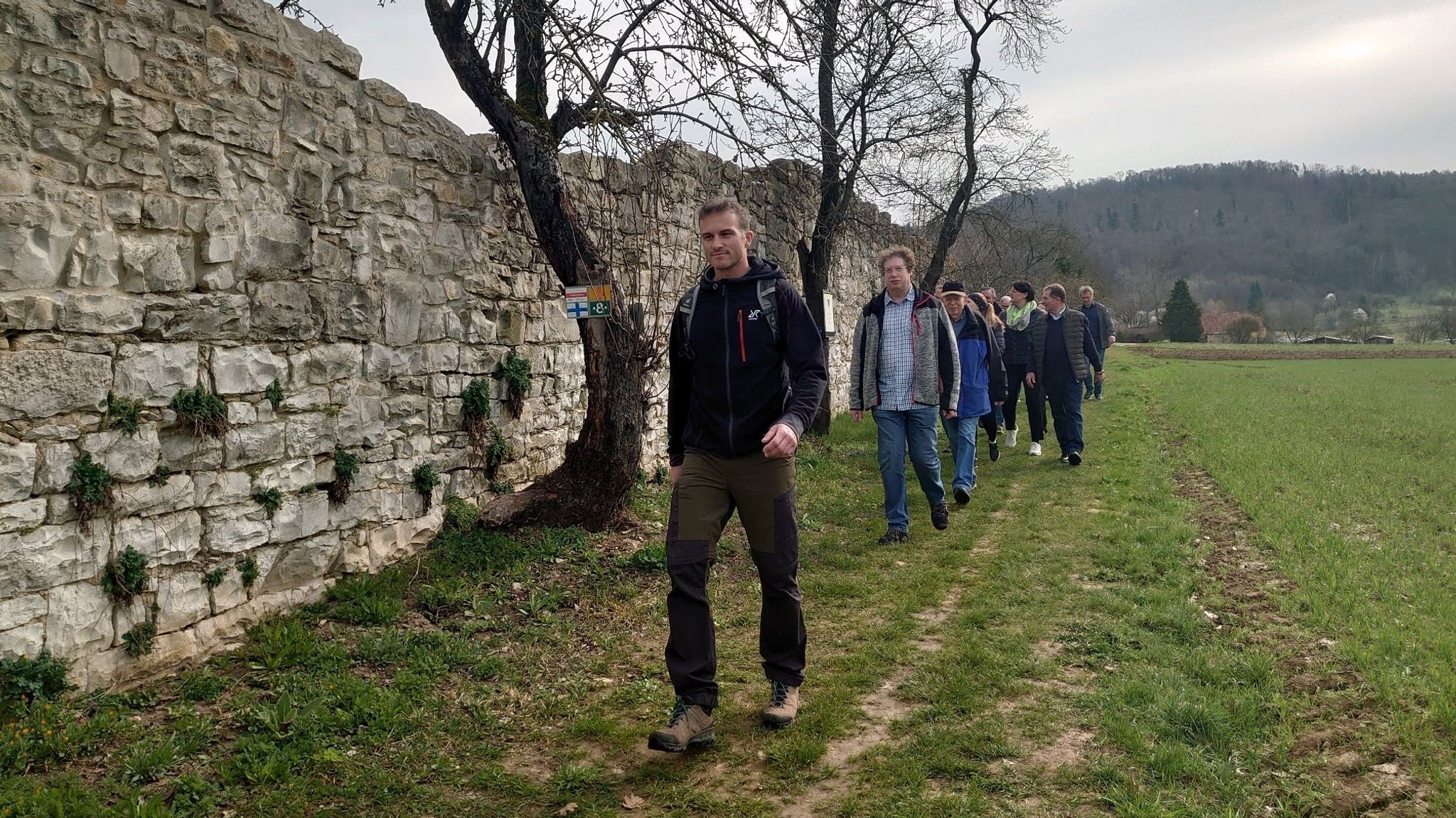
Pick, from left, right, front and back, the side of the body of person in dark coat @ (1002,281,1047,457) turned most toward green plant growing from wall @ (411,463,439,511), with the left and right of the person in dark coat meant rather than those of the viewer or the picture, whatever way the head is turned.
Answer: front

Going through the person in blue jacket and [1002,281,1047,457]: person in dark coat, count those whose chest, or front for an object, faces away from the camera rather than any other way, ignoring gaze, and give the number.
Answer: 0

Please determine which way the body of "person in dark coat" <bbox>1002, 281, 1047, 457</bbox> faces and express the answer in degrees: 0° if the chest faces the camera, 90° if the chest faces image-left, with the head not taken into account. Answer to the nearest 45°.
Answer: approximately 45°

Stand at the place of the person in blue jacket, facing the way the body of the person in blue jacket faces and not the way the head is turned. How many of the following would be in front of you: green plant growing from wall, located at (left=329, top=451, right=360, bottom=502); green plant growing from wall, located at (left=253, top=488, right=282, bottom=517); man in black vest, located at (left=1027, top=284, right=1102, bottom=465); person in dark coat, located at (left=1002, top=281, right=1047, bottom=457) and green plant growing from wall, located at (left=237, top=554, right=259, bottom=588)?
3

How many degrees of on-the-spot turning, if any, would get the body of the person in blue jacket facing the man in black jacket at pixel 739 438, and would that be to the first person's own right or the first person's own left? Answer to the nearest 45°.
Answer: approximately 45° to the first person's own left

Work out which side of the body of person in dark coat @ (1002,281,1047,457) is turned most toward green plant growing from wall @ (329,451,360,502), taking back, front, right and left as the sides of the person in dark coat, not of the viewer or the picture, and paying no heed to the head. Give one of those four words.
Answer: front

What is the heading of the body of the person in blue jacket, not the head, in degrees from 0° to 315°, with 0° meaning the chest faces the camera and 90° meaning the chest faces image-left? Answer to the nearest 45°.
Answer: approximately 45°

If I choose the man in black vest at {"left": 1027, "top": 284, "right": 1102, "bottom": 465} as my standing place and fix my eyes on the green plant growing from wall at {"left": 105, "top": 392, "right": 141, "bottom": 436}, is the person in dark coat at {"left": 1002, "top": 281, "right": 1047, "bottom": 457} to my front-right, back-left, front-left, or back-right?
back-right

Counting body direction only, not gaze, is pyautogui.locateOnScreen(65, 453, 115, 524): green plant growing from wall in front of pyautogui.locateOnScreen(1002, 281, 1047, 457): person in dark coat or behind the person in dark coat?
in front
